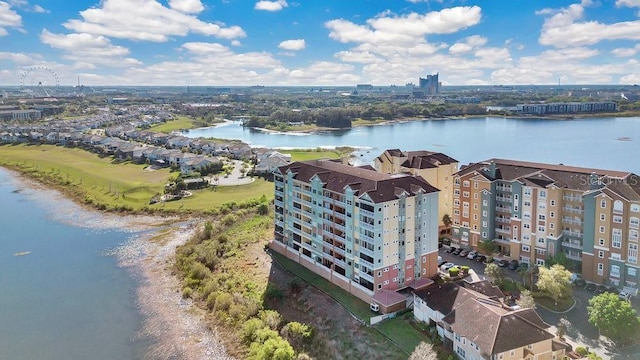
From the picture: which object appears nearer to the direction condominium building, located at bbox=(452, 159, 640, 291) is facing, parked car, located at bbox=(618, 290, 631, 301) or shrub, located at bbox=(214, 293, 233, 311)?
the shrub

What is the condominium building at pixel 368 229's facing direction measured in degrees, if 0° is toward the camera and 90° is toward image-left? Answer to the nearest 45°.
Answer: approximately 45°

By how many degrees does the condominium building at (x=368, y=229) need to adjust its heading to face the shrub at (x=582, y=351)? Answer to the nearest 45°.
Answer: approximately 90° to its left

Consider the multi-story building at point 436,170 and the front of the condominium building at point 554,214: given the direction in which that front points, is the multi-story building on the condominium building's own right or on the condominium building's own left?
on the condominium building's own right

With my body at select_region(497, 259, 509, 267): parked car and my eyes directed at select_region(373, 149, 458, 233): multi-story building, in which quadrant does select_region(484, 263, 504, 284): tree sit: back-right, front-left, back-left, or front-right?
back-left

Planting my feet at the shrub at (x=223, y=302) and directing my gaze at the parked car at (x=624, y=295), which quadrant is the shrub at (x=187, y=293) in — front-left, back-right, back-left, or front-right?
back-left

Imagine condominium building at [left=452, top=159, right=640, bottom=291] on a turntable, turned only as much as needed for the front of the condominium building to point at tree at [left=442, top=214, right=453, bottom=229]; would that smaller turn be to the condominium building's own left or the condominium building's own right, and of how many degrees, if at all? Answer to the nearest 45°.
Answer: approximately 90° to the condominium building's own right

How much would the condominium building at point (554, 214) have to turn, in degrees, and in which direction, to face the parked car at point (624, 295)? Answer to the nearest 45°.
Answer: approximately 90° to its left

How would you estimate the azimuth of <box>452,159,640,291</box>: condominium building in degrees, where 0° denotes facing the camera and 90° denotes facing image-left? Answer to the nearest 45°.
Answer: approximately 45°

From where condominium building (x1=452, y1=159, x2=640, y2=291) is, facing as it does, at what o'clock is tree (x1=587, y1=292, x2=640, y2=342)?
The tree is roughly at 10 o'clock from the condominium building.

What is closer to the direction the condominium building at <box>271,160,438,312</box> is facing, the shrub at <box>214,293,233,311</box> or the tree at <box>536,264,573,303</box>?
the shrub
